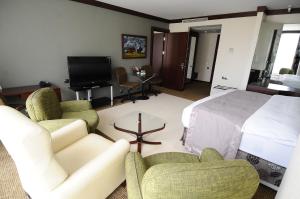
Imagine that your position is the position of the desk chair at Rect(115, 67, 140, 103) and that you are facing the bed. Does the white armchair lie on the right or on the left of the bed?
right

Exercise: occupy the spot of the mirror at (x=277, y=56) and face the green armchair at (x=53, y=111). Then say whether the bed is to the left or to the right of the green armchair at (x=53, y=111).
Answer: left

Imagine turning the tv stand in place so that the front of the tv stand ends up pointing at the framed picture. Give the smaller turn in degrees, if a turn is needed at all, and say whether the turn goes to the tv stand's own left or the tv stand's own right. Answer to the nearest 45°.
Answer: approximately 90° to the tv stand's own left

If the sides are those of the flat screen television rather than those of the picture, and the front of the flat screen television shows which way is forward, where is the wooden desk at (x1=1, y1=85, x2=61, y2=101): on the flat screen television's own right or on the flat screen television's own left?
on the flat screen television's own right

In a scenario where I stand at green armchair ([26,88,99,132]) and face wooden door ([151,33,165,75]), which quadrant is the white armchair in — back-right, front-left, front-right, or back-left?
back-right

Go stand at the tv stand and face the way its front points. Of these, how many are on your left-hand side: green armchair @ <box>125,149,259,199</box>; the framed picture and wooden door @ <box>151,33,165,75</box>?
2

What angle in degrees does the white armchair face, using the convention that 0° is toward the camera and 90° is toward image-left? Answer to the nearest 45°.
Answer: approximately 225°

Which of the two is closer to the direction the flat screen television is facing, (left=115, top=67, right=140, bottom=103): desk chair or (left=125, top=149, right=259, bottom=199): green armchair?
the green armchair

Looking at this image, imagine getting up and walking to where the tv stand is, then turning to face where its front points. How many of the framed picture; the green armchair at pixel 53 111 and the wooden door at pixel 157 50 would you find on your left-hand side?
2

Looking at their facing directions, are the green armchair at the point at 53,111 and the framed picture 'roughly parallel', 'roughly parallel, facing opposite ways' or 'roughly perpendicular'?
roughly perpendicular

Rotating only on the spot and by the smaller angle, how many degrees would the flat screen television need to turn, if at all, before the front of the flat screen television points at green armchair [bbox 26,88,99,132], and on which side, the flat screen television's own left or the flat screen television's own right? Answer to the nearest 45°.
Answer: approximately 45° to the flat screen television's own right
